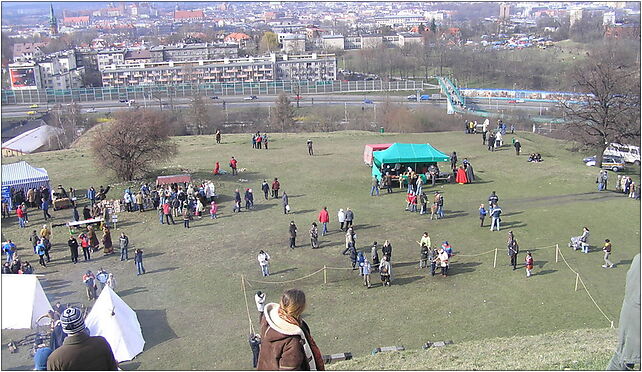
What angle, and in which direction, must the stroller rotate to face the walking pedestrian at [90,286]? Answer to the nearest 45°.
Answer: approximately 45° to its left

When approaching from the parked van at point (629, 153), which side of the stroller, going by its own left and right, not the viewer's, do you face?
right

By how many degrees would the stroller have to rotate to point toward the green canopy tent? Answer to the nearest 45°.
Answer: approximately 45° to its right

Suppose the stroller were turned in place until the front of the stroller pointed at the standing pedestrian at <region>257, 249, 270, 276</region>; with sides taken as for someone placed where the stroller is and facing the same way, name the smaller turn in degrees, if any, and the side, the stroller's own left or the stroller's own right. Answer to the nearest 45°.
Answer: approximately 45° to the stroller's own left

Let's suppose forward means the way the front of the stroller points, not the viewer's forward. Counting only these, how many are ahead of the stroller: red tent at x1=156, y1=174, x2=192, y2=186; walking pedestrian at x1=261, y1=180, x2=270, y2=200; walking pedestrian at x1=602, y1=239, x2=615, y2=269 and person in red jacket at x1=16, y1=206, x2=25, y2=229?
3

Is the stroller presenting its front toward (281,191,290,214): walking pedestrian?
yes

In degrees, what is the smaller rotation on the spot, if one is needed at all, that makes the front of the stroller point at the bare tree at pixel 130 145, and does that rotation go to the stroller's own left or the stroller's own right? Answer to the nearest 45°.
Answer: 0° — it already faces it

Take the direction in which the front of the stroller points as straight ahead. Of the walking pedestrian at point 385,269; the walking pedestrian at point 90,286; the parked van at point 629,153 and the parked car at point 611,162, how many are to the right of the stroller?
2

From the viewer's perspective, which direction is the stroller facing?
to the viewer's left

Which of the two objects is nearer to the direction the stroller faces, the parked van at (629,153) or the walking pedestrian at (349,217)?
the walking pedestrian
